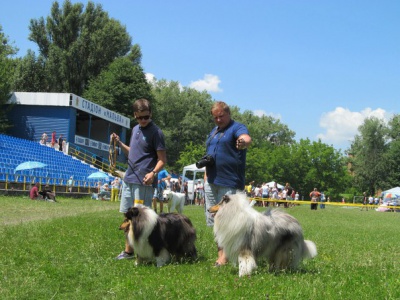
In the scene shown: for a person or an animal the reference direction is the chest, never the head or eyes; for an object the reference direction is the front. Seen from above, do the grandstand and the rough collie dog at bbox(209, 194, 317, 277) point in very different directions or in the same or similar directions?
very different directions

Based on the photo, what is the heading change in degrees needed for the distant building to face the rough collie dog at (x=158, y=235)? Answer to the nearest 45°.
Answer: approximately 45° to its right

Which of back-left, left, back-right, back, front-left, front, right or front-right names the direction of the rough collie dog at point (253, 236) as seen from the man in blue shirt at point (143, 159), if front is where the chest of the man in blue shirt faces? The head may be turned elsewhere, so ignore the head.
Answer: left

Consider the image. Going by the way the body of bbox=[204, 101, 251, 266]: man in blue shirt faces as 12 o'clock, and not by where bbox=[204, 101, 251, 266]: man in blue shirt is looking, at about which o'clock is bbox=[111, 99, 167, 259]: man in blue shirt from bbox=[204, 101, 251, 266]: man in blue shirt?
bbox=[111, 99, 167, 259]: man in blue shirt is roughly at 2 o'clock from bbox=[204, 101, 251, 266]: man in blue shirt.

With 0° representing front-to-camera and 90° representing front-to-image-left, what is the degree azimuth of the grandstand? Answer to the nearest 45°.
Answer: approximately 315°

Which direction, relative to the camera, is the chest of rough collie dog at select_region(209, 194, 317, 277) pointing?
to the viewer's left

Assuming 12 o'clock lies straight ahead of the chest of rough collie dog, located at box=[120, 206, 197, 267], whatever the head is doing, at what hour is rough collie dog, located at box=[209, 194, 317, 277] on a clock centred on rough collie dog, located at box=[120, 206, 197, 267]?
rough collie dog, located at box=[209, 194, 317, 277] is roughly at 7 o'clock from rough collie dog, located at box=[120, 206, 197, 267].

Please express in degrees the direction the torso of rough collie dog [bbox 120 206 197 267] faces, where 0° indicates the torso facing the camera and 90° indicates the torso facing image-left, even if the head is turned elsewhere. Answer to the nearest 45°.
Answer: approximately 90°

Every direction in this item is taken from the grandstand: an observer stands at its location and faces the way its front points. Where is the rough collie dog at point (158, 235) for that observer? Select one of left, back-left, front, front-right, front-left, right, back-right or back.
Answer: front-right
